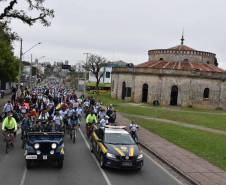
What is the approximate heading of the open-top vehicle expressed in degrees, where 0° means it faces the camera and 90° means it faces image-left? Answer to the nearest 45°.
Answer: approximately 0°
